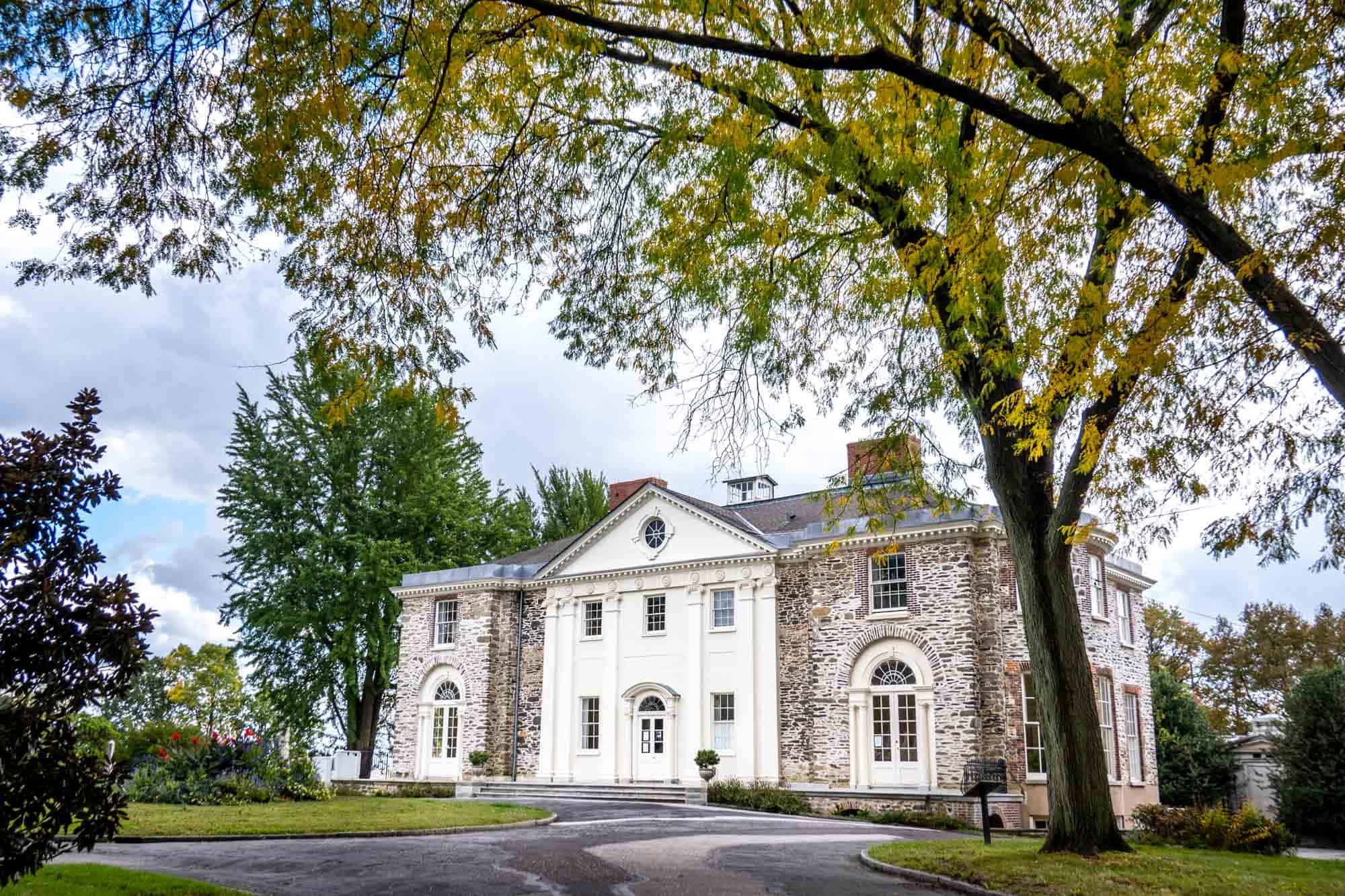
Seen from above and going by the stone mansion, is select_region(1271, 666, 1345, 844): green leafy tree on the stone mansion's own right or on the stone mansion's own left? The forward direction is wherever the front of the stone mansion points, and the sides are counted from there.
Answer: on the stone mansion's own left

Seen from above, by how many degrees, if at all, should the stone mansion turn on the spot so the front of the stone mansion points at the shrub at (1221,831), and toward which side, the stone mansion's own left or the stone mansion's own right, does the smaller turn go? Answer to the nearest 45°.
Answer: approximately 90° to the stone mansion's own left

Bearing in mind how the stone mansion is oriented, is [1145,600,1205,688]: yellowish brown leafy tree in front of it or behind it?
behind

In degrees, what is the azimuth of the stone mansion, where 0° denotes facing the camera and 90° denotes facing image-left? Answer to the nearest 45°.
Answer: approximately 45°
